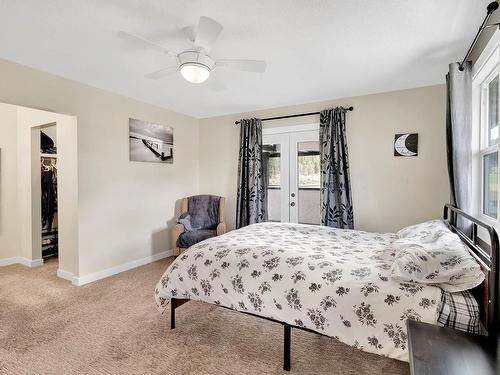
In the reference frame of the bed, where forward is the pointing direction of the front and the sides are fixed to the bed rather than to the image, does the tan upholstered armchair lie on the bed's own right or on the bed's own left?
on the bed's own right

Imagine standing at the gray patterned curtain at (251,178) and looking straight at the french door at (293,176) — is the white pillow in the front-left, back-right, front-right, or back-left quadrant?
front-right

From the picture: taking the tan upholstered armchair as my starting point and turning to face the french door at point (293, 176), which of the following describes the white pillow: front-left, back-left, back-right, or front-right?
front-right

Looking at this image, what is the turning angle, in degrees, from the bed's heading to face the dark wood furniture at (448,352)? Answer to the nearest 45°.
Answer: approximately 135° to its left

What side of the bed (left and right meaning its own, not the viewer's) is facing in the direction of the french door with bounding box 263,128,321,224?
right

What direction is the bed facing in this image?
to the viewer's left

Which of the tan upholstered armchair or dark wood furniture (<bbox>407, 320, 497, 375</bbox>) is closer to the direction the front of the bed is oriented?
the tan upholstered armchair

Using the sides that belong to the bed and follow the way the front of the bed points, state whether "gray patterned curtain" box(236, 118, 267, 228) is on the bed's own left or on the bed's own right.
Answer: on the bed's own right

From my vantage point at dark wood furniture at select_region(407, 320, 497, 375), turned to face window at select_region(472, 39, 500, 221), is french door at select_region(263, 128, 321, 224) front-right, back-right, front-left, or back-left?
front-left

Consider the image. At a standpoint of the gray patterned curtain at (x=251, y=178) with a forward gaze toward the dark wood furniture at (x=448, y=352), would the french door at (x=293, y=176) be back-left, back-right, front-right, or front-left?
front-left

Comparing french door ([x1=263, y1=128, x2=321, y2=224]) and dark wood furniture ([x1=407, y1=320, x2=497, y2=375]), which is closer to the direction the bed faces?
the french door

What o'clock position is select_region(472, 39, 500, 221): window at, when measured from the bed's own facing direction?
The window is roughly at 7 o'clock from the bed.

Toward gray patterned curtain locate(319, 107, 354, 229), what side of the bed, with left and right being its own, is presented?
right
